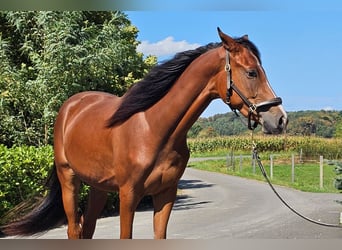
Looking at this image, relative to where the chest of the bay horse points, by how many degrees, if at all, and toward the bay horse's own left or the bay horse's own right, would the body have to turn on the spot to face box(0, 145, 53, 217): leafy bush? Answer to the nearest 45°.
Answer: approximately 180°

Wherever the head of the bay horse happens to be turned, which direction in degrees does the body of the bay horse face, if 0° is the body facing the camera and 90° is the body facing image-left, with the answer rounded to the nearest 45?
approximately 315°
